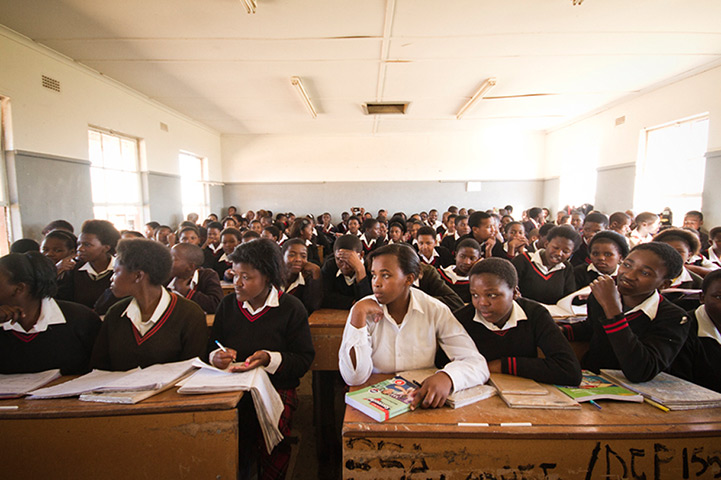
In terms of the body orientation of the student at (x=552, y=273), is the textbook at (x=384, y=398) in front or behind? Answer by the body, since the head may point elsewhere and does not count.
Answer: in front

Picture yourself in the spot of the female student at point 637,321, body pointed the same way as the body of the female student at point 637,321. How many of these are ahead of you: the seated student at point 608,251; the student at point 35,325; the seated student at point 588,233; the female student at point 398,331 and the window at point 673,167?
2

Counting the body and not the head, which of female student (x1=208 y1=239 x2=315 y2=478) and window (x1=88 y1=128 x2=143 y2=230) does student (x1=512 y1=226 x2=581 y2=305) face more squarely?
the female student

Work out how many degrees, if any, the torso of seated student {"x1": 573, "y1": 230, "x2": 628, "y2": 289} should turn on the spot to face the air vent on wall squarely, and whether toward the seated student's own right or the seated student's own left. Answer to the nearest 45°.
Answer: approximately 45° to the seated student's own right

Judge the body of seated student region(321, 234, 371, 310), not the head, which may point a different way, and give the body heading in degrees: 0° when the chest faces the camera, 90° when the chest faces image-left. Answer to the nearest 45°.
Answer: approximately 0°

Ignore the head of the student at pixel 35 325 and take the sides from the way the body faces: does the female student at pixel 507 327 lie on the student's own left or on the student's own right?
on the student's own left

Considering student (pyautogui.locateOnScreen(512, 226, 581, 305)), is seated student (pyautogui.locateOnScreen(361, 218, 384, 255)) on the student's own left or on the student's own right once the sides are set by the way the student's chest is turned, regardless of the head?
on the student's own right

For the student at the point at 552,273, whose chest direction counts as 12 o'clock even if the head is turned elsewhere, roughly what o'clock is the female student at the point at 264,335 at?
The female student is roughly at 1 o'clock from the student.

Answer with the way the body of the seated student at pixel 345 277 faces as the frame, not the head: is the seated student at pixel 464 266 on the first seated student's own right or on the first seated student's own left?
on the first seated student's own left
